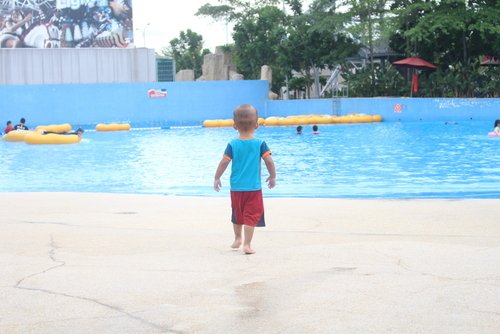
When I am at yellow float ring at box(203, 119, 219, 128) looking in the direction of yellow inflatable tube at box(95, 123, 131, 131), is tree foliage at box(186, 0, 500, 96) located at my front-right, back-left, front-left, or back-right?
back-right

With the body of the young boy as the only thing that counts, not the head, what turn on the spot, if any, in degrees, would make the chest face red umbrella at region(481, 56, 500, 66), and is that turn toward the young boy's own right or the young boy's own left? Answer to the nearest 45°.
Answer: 0° — they already face it

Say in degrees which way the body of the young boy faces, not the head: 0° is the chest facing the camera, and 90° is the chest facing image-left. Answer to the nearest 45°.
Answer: approximately 180°

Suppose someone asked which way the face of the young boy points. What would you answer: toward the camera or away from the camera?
away from the camera

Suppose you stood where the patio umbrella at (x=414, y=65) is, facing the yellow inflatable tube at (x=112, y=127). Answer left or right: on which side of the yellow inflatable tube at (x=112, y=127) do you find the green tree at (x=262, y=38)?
right

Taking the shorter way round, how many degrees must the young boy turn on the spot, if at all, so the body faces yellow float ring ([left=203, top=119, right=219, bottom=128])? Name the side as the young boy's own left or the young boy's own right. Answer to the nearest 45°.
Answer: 0° — they already face it

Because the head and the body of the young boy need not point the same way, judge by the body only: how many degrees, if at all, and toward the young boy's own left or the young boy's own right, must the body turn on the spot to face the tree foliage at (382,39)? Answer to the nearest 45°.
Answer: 0° — they already face it
